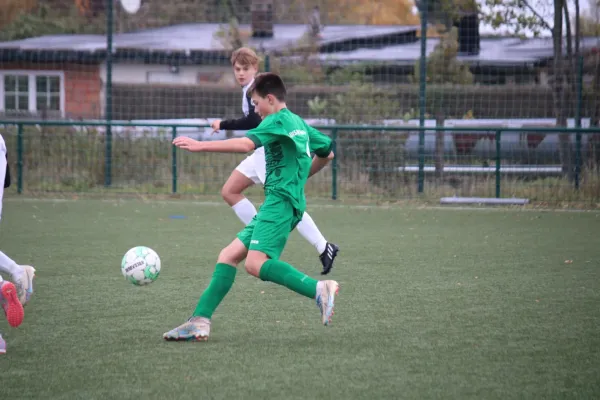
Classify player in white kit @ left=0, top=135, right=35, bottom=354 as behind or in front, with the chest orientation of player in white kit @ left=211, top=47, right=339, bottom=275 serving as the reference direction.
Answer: in front

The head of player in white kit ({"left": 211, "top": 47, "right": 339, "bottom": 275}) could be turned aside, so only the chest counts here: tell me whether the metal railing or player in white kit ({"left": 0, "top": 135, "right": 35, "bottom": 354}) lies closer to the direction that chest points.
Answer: the player in white kit

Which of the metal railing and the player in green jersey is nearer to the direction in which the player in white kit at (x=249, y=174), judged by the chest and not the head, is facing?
the player in green jersey

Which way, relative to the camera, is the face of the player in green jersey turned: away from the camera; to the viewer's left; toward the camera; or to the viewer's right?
to the viewer's left

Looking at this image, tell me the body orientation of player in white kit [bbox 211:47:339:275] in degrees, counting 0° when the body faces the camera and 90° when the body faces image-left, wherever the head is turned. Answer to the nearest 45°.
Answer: approximately 45°

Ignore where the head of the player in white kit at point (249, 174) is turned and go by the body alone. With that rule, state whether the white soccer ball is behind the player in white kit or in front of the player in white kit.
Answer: in front

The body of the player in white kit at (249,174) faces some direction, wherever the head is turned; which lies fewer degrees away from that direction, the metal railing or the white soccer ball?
the white soccer ball

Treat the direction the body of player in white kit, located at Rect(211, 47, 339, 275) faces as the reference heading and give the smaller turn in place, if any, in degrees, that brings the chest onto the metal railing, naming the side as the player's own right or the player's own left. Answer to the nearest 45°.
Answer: approximately 135° to the player's own right

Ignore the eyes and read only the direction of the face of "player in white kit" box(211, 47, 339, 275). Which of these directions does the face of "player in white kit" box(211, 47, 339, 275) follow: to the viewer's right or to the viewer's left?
to the viewer's left

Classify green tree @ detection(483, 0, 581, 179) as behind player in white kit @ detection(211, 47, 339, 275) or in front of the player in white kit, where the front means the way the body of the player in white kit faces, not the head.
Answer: behind

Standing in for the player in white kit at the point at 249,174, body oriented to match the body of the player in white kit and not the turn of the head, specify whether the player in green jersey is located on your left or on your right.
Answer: on your left
